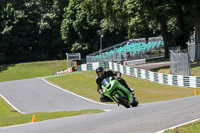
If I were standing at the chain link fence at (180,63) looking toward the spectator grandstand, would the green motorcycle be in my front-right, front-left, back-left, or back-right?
back-left

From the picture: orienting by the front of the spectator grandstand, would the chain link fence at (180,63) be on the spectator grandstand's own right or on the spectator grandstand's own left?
on the spectator grandstand's own left

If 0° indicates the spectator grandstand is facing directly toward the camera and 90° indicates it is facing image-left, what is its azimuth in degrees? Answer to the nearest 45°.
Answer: approximately 45°
